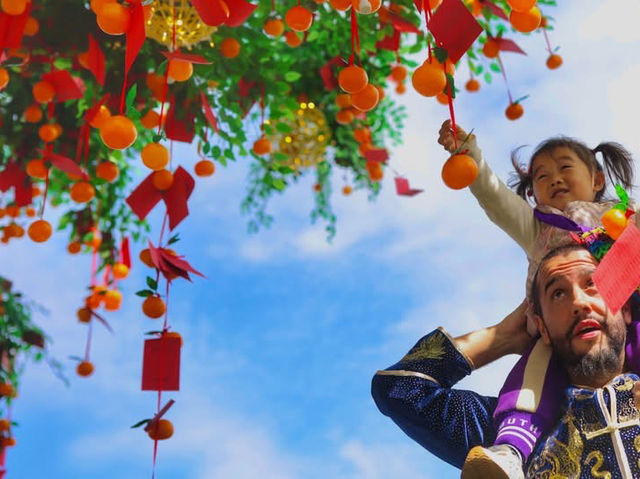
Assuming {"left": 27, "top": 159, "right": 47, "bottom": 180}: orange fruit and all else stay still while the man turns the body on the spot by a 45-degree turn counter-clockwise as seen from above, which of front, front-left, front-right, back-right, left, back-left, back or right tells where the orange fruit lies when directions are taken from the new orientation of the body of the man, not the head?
back-right

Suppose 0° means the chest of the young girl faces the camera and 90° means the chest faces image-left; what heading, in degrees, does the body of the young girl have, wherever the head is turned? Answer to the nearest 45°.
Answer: approximately 45°

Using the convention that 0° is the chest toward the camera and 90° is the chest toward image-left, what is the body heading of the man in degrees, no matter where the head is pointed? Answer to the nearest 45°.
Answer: approximately 0°
